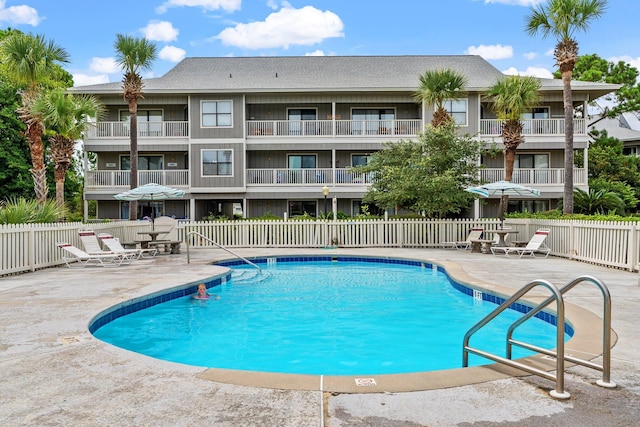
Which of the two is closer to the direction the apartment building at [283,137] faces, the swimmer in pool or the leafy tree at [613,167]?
the swimmer in pool

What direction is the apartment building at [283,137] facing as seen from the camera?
toward the camera

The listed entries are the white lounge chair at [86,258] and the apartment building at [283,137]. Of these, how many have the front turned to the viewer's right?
1

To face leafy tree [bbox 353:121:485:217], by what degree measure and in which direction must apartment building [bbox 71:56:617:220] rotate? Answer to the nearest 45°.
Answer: approximately 45° to its left

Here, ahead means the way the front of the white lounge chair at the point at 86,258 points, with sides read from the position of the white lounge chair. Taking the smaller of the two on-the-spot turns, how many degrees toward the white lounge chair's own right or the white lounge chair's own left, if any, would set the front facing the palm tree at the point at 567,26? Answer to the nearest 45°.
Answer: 0° — it already faces it

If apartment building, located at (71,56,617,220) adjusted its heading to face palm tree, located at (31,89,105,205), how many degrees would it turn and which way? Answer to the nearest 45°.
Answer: approximately 45° to its right

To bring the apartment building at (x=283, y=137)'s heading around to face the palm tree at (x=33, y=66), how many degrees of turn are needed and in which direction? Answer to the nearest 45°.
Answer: approximately 45° to its right

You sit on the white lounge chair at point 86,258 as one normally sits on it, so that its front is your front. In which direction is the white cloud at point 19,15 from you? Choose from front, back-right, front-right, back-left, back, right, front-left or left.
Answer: left

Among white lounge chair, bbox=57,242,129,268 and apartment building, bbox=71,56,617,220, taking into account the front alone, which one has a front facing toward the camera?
the apartment building

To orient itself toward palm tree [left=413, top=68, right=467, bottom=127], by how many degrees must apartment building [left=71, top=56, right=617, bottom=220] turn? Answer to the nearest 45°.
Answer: approximately 45° to its left

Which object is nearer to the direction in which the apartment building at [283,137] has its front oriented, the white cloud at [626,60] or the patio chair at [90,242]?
the patio chair

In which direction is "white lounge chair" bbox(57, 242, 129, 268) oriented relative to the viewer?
to the viewer's right

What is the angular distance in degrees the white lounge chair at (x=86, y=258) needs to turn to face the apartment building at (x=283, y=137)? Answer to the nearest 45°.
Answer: approximately 45° to its left

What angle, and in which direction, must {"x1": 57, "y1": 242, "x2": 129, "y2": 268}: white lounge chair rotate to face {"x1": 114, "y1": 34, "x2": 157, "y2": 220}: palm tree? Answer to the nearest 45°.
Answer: approximately 90° to its left
